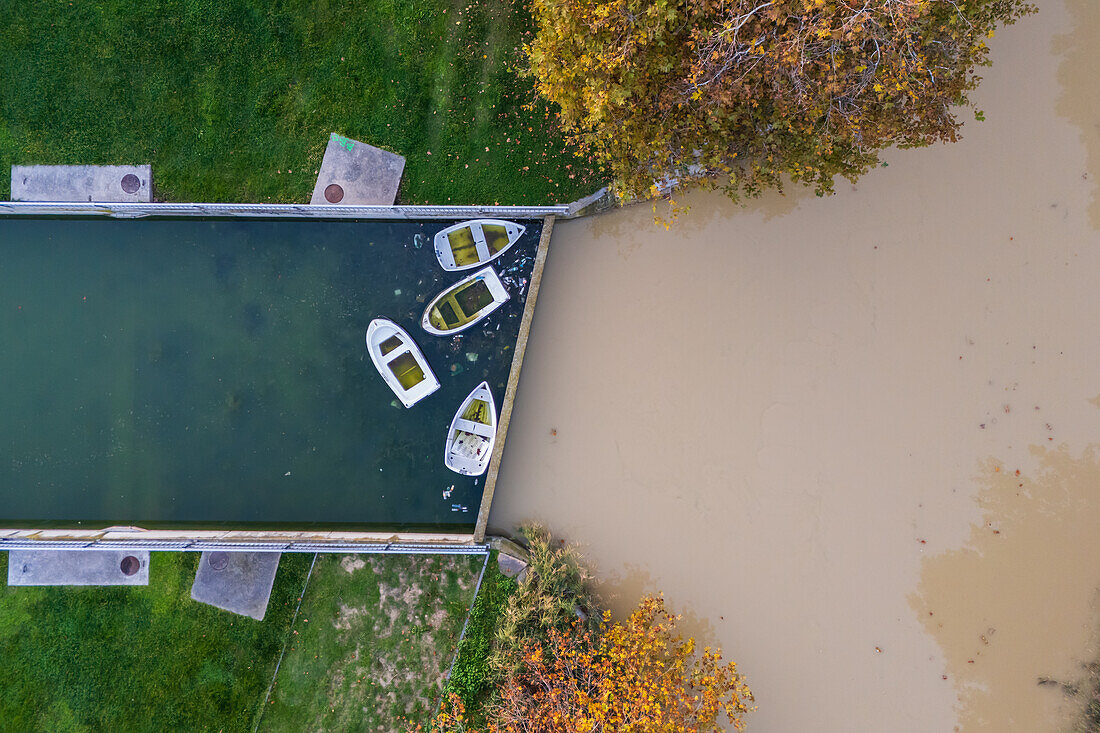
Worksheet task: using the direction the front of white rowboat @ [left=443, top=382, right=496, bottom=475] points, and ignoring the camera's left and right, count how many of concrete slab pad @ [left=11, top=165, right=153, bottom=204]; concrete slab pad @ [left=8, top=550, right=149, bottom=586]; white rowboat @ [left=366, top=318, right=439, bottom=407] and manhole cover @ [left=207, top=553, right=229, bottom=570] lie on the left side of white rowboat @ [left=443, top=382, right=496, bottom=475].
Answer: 4

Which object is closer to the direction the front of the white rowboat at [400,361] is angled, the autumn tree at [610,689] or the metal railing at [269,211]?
the metal railing

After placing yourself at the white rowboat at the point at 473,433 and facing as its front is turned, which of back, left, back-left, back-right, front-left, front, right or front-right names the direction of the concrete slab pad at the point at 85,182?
left

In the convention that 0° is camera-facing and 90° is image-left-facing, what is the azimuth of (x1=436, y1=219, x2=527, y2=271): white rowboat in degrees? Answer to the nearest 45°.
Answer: approximately 270°

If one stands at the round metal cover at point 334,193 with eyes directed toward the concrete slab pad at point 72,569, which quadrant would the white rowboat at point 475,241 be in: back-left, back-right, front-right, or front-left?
back-left

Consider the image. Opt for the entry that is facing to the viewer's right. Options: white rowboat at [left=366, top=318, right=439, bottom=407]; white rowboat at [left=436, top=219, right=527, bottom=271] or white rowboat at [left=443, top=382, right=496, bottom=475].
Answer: white rowboat at [left=436, top=219, right=527, bottom=271]

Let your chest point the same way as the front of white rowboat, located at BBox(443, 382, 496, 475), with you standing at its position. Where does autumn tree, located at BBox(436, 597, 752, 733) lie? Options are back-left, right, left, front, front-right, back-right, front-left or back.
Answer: back-right

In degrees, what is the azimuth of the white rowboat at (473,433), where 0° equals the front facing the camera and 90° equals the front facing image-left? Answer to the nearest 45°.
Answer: approximately 180°

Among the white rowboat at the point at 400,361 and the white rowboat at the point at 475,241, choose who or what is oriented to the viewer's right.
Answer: the white rowboat at the point at 475,241

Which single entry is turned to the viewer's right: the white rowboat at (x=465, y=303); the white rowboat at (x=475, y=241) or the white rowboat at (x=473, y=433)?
the white rowboat at (x=475, y=241)
